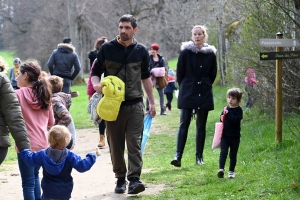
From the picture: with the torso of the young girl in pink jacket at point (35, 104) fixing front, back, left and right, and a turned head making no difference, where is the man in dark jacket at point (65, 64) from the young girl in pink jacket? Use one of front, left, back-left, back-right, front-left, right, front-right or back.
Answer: front-right

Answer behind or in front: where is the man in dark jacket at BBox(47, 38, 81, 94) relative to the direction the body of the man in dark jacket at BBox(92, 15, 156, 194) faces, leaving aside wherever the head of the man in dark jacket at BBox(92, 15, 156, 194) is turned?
behind

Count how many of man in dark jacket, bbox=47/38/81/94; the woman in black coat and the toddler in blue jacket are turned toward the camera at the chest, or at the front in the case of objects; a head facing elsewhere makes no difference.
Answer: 1

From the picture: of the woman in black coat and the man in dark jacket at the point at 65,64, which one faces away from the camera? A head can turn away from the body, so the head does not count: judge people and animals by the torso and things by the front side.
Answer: the man in dark jacket

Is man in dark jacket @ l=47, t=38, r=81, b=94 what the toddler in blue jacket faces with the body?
yes

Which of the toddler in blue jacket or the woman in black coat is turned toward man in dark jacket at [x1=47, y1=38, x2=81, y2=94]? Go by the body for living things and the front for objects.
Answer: the toddler in blue jacket

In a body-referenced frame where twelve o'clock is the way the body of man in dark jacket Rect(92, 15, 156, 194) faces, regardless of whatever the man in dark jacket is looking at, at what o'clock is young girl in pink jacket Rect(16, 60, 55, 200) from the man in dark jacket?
The young girl in pink jacket is roughly at 2 o'clock from the man in dark jacket.

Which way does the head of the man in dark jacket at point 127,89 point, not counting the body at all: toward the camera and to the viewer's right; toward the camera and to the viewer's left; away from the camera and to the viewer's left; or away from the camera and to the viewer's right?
toward the camera and to the viewer's left

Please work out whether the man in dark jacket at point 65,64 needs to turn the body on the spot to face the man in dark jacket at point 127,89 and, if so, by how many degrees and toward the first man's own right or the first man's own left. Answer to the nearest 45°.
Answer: approximately 180°

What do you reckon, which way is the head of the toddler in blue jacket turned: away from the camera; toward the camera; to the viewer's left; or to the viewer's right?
away from the camera

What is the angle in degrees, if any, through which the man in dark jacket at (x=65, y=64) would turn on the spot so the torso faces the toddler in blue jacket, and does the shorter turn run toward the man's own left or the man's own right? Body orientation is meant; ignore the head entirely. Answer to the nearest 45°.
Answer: approximately 180°

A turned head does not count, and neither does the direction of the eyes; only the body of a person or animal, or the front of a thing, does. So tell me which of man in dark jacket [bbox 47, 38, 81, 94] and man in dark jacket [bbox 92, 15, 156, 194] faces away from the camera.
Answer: man in dark jacket [bbox 47, 38, 81, 94]

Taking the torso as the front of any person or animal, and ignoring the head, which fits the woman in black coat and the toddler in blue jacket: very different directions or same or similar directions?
very different directions

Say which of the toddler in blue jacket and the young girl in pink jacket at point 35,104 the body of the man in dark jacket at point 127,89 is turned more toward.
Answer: the toddler in blue jacket

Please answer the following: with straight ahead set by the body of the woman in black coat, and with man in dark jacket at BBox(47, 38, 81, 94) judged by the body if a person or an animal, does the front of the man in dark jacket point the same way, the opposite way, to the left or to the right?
the opposite way

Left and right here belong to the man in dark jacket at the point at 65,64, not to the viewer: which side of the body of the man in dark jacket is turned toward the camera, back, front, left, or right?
back

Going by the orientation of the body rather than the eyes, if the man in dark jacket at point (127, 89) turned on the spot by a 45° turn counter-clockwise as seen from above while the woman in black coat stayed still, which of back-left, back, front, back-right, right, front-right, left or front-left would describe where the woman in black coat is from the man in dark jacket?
left
